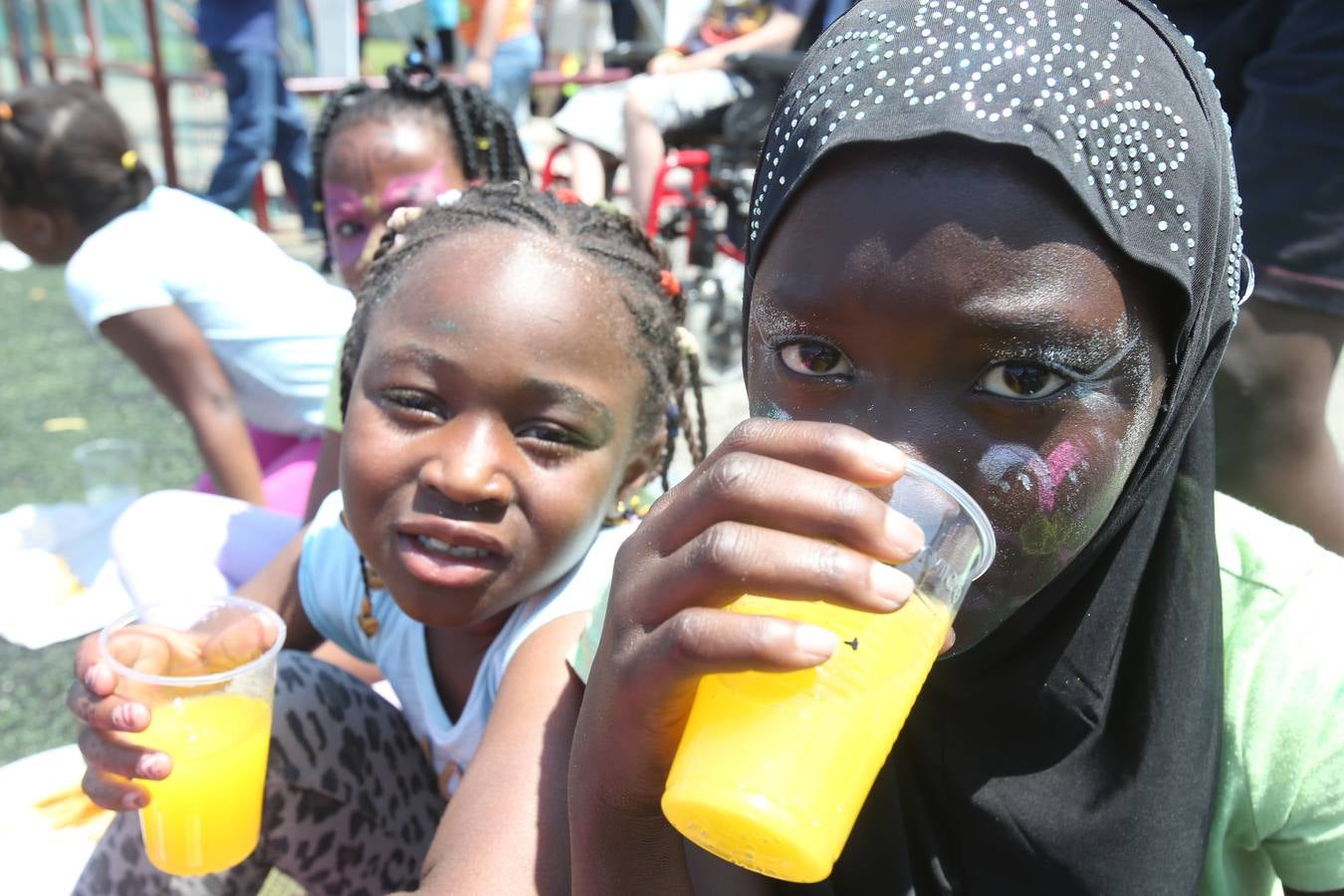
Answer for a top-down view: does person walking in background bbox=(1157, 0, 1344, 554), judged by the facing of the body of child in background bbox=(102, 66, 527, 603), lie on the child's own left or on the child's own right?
on the child's own left

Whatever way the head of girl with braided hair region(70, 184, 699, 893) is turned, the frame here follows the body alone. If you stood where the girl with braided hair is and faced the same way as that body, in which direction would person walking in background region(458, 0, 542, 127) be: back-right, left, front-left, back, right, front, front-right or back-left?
back-right

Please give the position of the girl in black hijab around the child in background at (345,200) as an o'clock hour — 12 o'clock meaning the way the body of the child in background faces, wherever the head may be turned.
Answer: The girl in black hijab is roughly at 10 o'clock from the child in background.

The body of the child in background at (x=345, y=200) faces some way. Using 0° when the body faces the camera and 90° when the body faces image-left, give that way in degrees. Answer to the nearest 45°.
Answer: approximately 45°

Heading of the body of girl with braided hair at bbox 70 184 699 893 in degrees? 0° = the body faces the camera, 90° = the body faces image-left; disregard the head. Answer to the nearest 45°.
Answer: approximately 45°

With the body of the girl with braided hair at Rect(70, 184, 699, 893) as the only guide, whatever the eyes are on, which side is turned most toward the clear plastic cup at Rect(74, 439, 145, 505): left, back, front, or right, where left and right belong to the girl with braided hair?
right

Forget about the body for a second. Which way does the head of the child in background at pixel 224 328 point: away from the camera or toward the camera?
away from the camera
